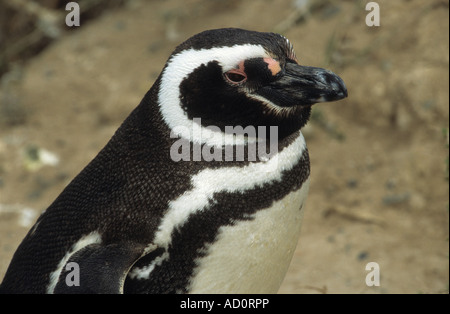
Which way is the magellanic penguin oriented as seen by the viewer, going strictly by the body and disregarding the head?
to the viewer's right
